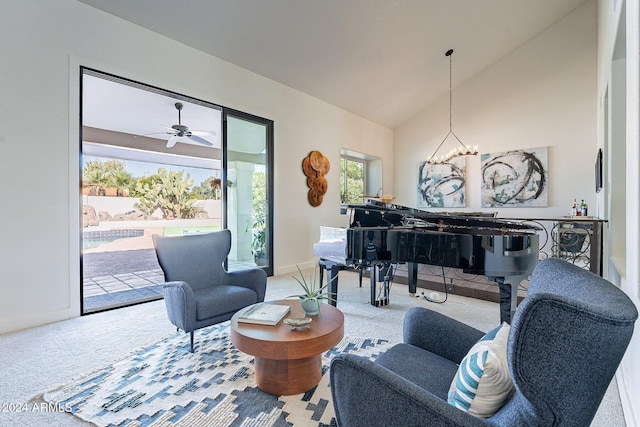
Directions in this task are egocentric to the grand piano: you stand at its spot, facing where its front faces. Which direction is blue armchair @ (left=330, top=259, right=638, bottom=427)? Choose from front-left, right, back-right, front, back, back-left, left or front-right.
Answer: back-left

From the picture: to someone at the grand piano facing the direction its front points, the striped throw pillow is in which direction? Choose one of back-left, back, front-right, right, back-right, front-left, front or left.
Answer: back-left

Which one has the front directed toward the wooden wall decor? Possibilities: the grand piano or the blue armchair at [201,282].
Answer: the grand piano

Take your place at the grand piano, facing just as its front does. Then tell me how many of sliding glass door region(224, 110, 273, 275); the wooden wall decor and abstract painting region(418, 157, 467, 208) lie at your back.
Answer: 0

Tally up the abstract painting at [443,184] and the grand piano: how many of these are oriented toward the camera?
1

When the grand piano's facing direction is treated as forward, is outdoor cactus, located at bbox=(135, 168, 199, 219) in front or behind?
in front

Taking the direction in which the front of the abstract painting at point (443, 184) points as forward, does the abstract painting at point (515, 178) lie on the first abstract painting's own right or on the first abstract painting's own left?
on the first abstract painting's own left

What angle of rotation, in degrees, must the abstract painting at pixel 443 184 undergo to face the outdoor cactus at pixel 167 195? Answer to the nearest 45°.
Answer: approximately 90° to its right

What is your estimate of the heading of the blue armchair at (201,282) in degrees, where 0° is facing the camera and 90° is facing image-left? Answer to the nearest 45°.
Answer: approximately 315°

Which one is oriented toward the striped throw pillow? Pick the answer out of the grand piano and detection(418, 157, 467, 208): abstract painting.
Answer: the abstract painting

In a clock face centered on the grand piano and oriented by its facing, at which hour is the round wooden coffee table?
The round wooden coffee table is roughly at 9 o'clock from the grand piano.

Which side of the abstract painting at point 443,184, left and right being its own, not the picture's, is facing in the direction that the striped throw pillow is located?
front

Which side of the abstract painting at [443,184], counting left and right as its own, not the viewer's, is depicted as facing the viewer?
front

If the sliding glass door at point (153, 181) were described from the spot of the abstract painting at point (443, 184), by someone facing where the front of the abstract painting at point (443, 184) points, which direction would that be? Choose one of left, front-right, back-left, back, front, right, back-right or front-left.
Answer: front-right

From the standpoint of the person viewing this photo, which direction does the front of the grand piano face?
facing away from the viewer and to the left of the viewer

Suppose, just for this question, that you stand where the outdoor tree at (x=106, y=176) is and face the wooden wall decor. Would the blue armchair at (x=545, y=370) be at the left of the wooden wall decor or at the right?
right

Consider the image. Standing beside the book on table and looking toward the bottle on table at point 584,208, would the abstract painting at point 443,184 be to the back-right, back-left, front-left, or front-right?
front-left

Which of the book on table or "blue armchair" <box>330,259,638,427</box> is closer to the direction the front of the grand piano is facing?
the book on table

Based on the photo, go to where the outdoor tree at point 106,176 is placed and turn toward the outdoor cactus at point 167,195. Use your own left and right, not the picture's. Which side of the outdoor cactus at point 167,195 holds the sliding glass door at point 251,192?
right
